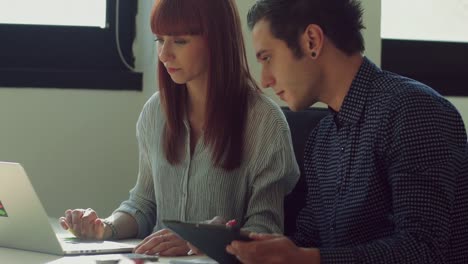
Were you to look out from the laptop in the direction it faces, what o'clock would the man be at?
The man is roughly at 2 o'clock from the laptop.

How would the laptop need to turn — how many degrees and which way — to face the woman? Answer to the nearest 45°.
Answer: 0° — it already faces them

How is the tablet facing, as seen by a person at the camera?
facing away from the viewer and to the right of the viewer

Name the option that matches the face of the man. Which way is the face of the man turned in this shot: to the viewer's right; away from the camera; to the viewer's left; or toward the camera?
to the viewer's left

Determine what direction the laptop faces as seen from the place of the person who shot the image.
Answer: facing away from the viewer and to the right of the viewer

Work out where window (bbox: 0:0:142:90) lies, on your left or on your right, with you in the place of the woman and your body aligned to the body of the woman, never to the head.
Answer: on your right

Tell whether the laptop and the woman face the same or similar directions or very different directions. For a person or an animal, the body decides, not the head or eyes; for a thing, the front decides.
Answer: very different directions

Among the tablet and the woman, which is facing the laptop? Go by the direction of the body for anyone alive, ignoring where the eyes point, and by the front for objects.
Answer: the woman

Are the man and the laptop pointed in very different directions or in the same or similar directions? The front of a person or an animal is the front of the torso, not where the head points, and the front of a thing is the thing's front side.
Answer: very different directions

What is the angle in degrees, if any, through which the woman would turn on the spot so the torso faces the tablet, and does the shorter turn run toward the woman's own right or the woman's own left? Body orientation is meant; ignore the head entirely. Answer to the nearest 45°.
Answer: approximately 45° to the woman's own left

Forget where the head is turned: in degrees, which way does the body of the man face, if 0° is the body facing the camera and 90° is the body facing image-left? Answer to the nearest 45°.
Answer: approximately 45°
